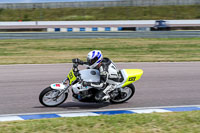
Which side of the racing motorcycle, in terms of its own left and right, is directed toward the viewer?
left
